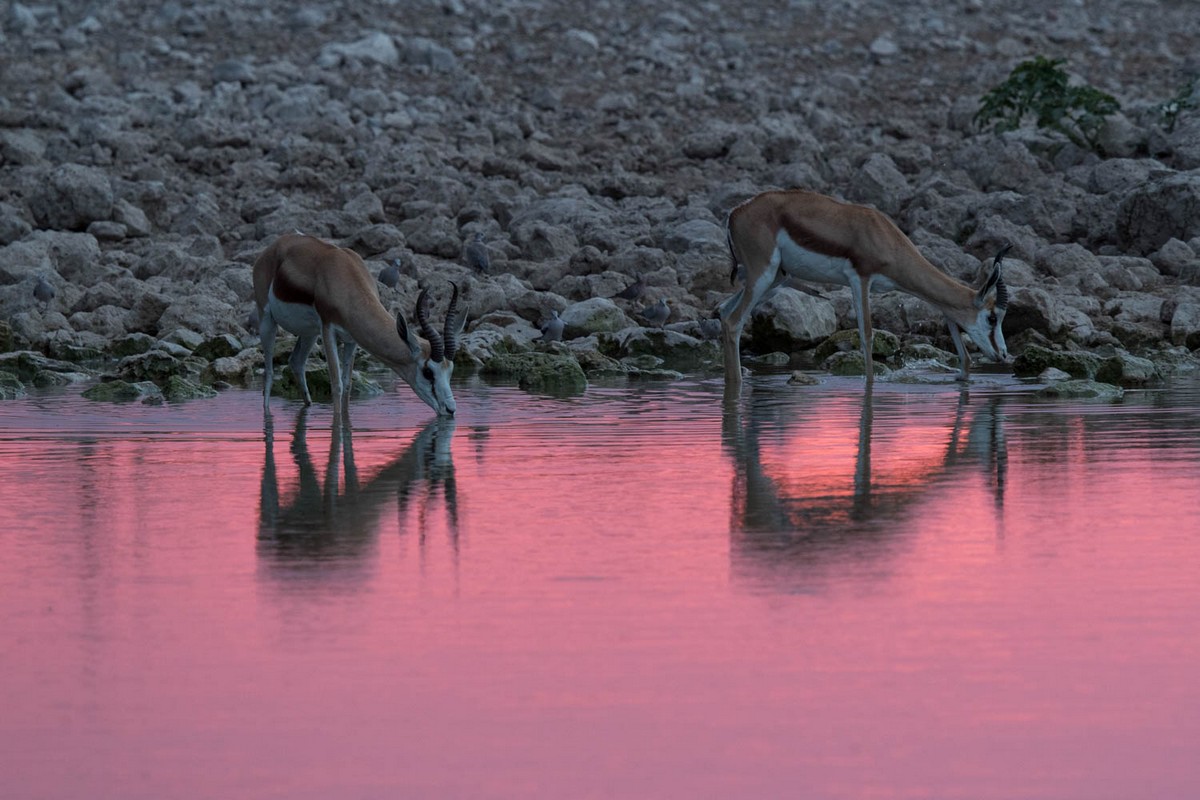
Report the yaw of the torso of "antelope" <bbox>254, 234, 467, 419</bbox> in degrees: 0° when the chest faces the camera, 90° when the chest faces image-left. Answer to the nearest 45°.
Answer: approximately 315°

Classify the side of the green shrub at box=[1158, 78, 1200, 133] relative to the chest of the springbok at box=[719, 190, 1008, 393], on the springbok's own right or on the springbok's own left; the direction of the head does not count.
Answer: on the springbok's own left

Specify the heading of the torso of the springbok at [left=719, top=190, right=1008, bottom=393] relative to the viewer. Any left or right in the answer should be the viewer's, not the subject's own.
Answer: facing to the right of the viewer

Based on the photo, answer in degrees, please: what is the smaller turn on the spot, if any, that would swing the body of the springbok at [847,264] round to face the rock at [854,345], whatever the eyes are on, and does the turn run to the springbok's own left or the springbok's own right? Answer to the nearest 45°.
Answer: approximately 90° to the springbok's own left
